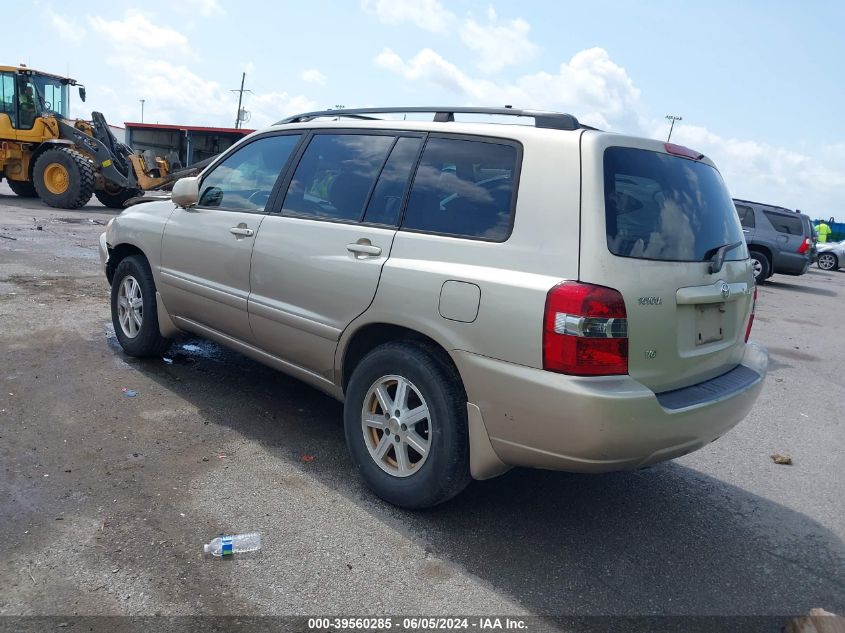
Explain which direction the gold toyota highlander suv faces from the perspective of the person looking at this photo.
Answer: facing away from the viewer and to the left of the viewer

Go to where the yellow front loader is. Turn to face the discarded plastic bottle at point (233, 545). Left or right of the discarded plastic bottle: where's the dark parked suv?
left

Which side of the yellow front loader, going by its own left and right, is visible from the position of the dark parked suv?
front

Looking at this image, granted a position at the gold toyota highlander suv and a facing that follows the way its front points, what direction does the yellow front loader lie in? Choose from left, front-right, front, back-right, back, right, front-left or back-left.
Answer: front

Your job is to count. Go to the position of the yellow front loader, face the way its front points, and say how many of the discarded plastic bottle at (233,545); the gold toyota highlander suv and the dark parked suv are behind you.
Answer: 0

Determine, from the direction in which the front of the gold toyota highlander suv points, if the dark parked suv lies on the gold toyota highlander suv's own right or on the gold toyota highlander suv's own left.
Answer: on the gold toyota highlander suv's own right

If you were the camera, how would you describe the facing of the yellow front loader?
facing the viewer and to the right of the viewer

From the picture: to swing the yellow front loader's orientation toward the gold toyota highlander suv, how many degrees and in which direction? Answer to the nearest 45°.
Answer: approximately 45° to its right

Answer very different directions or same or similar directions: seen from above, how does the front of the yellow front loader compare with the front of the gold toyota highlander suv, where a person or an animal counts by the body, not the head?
very different directions

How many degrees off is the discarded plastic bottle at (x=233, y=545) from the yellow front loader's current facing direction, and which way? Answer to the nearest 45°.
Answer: approximately 45° to its right
